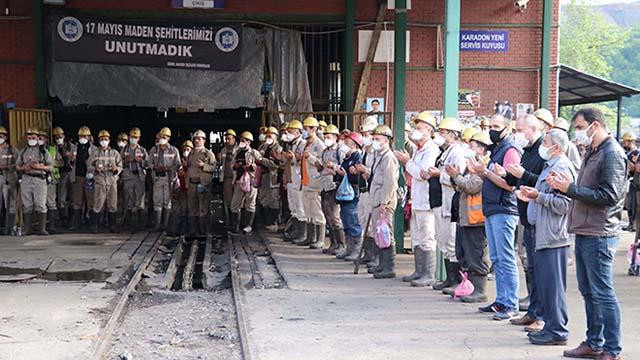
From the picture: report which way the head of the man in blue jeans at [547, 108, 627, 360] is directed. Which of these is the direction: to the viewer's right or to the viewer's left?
to the viewer's left

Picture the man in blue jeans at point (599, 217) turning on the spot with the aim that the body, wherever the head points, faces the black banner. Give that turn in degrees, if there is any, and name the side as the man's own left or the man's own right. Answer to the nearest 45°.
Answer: approximately 45° to the man's own right

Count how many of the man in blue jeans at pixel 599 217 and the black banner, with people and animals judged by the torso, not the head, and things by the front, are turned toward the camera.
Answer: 1

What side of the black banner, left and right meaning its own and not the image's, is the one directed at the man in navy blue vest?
front

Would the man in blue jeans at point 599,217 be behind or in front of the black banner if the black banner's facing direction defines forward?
in front

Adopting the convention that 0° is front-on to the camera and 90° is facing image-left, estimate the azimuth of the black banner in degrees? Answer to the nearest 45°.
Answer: approximately 0°

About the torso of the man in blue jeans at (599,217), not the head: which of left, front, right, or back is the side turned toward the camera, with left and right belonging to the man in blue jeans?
left

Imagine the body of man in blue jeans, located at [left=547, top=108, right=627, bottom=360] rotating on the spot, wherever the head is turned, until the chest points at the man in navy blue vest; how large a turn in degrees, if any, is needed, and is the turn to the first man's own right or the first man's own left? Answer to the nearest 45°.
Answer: approximately 45° to the first man's own right
